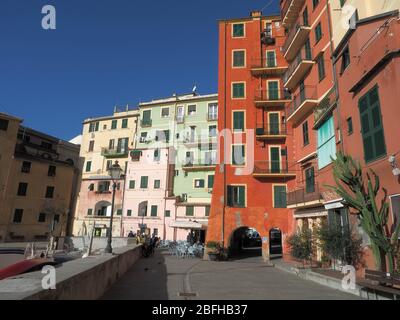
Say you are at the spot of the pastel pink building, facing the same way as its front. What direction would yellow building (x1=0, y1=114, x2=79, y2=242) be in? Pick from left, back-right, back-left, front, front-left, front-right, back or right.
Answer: right

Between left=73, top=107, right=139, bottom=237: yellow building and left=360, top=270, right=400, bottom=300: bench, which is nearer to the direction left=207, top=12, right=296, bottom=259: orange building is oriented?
the bench

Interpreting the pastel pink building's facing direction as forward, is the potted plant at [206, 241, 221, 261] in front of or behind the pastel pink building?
in front

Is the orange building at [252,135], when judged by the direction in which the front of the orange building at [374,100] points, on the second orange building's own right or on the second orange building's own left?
on the second orange building's own right

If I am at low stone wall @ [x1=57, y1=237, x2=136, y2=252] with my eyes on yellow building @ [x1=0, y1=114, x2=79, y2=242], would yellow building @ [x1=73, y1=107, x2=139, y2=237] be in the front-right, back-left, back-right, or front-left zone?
front-right

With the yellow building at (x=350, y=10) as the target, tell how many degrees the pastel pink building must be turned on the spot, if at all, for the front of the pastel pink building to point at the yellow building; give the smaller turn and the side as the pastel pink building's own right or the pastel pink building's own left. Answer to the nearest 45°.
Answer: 0° — it already faces it

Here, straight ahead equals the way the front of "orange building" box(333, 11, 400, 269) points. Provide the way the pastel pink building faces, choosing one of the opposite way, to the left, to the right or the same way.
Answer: to the left

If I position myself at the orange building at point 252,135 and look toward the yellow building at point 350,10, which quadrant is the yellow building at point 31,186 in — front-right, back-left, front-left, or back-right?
back-right

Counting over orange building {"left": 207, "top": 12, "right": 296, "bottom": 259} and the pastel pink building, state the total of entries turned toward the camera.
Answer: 2

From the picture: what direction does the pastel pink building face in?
toward the camera

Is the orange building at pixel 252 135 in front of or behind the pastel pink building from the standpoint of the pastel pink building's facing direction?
in front

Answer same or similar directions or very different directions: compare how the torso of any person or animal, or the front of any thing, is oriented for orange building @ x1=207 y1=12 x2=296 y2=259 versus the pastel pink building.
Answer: same or similar directions

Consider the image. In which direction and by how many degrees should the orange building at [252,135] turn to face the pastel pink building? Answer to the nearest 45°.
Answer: approximately 135° to its right

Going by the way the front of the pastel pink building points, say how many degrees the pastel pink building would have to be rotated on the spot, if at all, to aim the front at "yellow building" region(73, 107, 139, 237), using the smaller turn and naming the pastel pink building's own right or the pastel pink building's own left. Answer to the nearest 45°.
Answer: approximately 135° to the pastel pink building's own right

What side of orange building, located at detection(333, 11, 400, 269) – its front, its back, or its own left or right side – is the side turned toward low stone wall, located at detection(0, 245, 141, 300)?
front

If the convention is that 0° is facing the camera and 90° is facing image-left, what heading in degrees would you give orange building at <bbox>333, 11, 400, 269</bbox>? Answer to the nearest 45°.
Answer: approximately 45°

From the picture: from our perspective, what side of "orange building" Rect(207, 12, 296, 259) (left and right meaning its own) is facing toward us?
front
